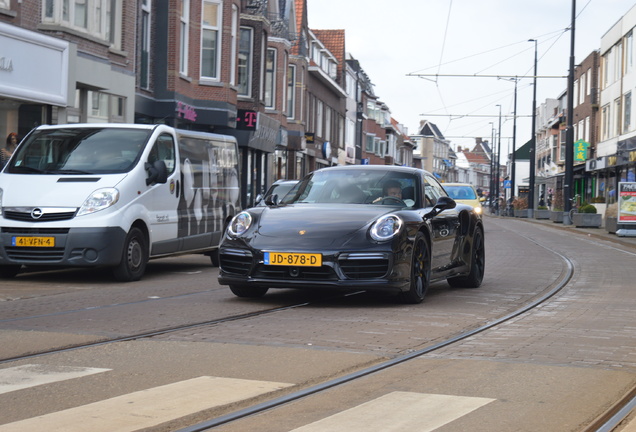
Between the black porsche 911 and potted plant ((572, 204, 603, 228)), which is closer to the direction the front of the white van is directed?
the black porsche 911

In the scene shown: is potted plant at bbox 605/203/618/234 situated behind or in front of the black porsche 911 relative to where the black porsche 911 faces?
behind

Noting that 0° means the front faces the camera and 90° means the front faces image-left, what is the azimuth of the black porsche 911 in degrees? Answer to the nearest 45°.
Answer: approximately 45°

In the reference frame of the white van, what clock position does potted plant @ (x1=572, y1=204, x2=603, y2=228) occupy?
The potted plant is roughly at 6 o'clock from the white van.

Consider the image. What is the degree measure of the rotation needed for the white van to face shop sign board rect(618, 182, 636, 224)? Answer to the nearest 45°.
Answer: approximately 180°
